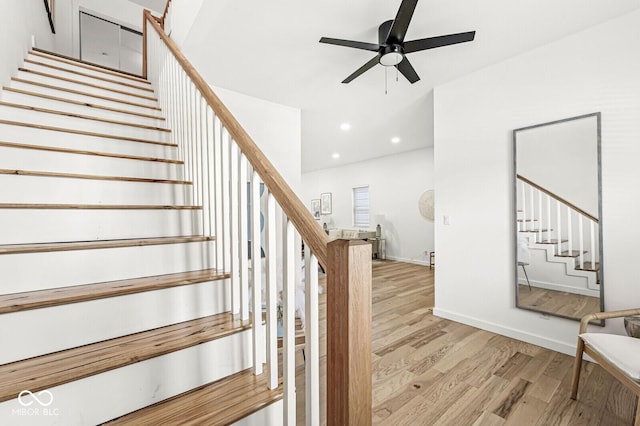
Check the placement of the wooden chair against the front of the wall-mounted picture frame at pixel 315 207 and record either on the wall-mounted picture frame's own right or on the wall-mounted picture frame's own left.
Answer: on the wall-mounted picture frame's own left

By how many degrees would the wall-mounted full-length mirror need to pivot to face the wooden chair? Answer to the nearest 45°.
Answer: approximately 45° to its left

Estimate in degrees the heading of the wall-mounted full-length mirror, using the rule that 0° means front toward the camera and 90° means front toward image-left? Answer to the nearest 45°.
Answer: approximately 45°

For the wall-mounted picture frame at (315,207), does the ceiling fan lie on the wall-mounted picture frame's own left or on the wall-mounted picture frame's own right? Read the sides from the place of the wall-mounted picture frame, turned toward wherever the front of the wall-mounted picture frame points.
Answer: on the wall-mounted picture frame's own left

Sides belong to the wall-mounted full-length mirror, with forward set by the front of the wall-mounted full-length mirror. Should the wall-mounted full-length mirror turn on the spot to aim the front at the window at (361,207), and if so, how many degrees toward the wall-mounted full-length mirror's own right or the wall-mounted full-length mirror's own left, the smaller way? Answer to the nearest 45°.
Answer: approximately 90° to the wall-mounted full-length mirror's own right

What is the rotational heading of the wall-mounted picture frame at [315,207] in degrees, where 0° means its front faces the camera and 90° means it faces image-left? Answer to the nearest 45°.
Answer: approximately 45°

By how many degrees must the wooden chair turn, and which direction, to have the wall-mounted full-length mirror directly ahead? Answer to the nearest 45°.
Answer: approximately 135° to its right

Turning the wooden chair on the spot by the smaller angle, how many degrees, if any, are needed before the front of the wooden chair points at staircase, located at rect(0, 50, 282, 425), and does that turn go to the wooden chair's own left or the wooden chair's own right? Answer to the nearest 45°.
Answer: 0° — it already faces it

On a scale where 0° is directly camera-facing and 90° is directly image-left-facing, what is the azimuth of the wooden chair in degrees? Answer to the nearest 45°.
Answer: approximately 45°
